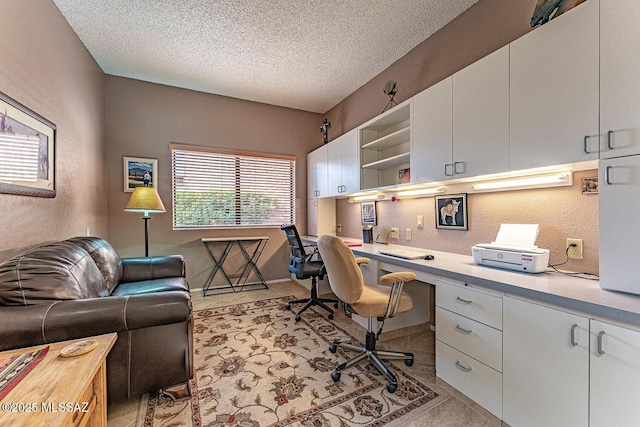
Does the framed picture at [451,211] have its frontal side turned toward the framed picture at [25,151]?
yes

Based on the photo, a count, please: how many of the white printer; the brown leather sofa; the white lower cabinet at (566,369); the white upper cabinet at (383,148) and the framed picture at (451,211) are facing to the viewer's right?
1

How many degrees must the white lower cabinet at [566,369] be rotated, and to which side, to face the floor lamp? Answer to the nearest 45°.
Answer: approximately 45° to its right

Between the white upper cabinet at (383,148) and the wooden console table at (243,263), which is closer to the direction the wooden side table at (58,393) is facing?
the white upper cabinet

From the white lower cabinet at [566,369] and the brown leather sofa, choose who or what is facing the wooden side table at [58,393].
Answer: the white lower cabinet

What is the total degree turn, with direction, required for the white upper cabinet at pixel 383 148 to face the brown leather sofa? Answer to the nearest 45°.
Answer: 0° — it already faces it

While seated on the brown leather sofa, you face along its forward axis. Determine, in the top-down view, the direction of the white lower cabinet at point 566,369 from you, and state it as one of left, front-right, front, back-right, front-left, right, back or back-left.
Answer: front-right

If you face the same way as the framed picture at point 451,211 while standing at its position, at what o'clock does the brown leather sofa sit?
The brown leather sofa is roughly at 12 o'clock from the framed picture.

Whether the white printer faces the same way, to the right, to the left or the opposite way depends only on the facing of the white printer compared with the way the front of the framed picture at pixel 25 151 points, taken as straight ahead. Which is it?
the opposite way

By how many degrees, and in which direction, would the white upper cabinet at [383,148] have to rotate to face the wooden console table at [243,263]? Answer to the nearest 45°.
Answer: approximately 45° to its right

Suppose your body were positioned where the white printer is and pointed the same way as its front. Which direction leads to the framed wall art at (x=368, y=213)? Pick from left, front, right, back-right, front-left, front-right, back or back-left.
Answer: right

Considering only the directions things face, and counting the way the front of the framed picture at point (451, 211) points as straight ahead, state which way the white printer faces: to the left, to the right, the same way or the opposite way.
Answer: the same way

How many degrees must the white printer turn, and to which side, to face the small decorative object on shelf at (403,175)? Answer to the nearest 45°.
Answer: approximately 90° to its right

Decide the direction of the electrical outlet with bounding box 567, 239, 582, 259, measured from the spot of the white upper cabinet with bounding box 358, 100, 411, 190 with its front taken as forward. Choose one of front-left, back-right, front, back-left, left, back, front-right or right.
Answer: left

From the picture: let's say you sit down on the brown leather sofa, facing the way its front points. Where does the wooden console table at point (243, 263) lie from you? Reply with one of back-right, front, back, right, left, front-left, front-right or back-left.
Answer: front-left

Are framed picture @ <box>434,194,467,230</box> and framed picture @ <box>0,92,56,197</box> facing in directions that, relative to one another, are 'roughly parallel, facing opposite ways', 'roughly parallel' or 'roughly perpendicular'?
roughly parallel, facing opposite ways

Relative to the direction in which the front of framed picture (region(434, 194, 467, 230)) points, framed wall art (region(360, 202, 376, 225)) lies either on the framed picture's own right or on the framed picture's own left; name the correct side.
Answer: on the framed picture's own right

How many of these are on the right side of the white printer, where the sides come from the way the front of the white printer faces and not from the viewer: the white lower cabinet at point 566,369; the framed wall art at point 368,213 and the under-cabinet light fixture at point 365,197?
2

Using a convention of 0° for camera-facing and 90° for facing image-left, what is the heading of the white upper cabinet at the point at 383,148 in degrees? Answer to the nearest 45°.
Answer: approximately 45°

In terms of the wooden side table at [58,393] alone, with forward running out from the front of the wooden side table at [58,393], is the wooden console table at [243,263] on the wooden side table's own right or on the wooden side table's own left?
on the wooden side table's own left
